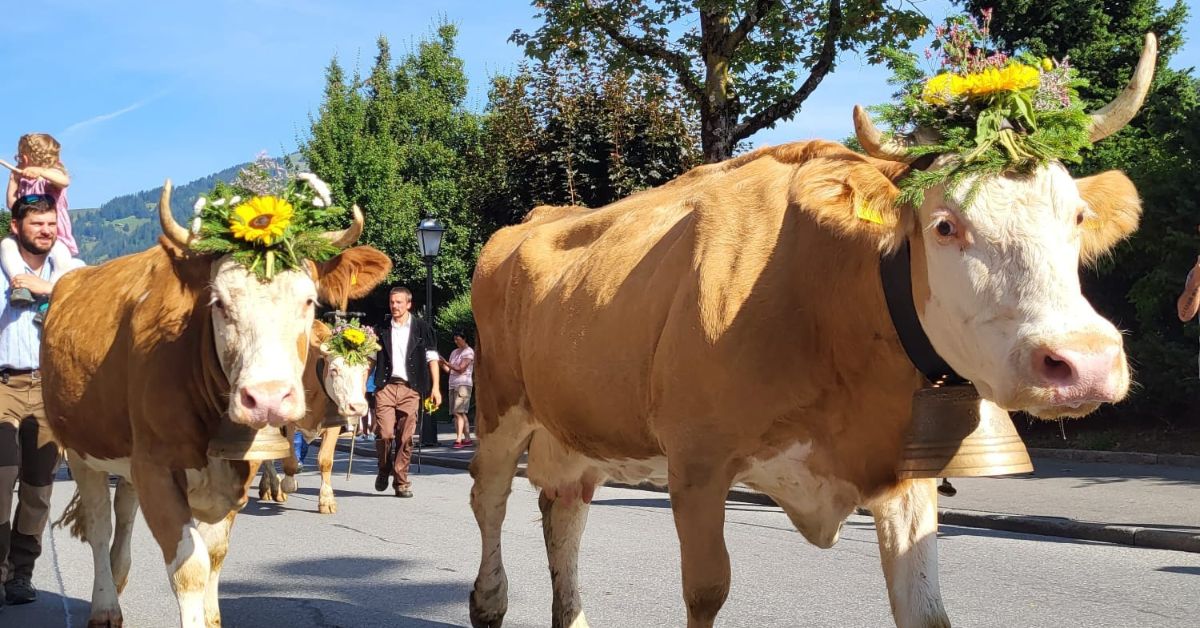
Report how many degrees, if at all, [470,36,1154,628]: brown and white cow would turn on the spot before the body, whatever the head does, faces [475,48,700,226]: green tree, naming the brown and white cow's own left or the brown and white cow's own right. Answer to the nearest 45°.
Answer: approximately 135° to the brown and white cow's own left

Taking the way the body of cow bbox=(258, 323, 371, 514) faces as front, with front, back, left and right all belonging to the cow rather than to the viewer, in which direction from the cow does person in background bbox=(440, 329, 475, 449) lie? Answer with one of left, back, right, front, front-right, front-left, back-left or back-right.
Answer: back-left

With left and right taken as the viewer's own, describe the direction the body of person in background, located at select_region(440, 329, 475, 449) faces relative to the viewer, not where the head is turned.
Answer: facing the viewer and to the left of the viewer

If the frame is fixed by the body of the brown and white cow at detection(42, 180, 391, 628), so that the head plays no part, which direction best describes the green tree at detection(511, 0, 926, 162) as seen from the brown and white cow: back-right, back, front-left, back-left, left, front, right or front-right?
left

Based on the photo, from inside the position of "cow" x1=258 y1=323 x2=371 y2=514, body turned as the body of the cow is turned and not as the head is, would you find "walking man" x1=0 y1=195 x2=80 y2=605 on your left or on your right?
on your right

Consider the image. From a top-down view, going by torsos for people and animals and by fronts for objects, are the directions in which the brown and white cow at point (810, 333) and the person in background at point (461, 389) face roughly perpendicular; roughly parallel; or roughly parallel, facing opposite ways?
roughly perpendicular

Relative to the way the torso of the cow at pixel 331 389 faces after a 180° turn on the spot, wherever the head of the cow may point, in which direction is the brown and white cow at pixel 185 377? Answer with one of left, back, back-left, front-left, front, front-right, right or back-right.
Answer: back-left

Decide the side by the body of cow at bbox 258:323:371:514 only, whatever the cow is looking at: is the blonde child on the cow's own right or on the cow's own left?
on the cow's own right

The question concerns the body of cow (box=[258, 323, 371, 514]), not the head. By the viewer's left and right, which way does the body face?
facing the viewer and to the right of the viewer
